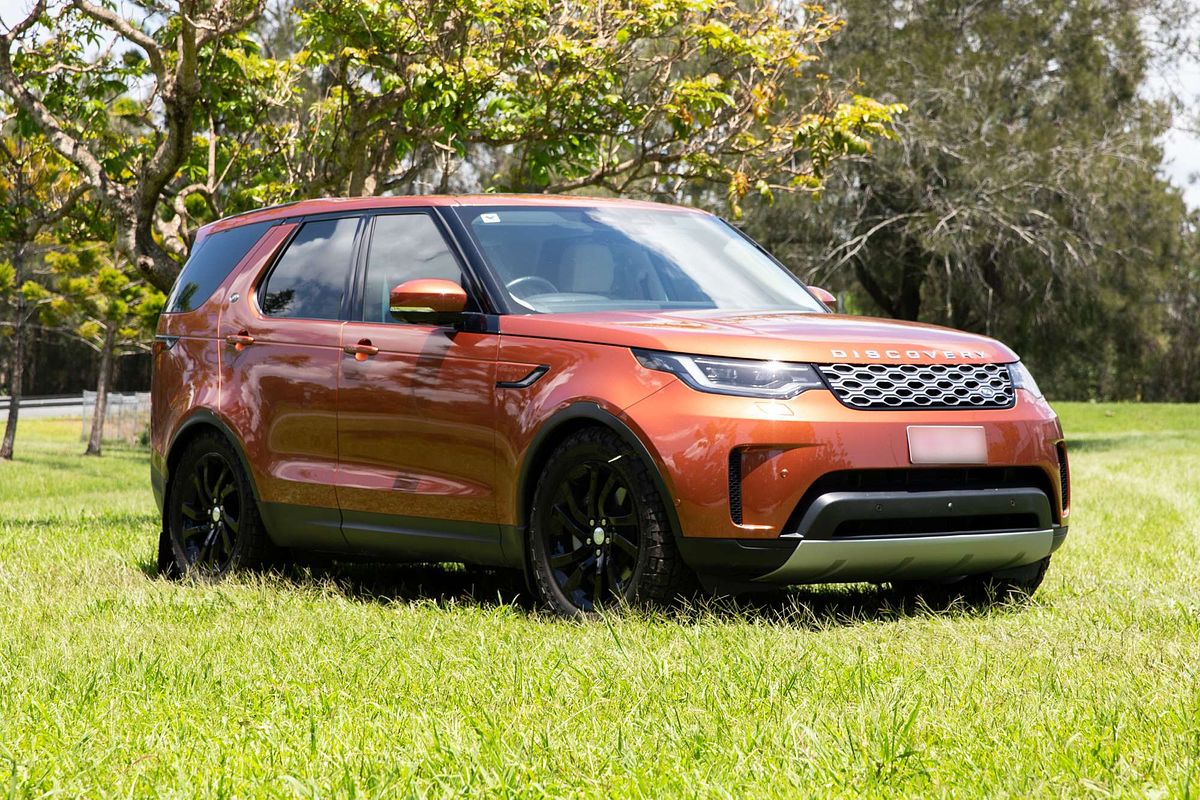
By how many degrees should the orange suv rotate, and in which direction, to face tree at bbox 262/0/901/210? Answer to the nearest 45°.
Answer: approximately 135° to its left

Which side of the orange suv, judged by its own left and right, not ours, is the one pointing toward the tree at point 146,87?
back

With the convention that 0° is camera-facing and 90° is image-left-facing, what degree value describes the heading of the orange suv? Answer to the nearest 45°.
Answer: approximately 315°

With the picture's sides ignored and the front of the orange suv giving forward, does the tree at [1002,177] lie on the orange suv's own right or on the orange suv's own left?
on the orange suv's own left

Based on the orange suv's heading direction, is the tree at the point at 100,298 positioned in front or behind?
behind

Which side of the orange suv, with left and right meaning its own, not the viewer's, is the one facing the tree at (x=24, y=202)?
back
